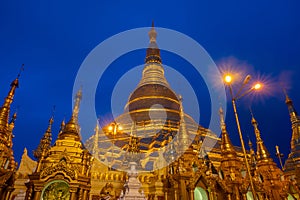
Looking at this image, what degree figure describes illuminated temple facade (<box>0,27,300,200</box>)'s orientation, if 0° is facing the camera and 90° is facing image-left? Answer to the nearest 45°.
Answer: approximately 0°
